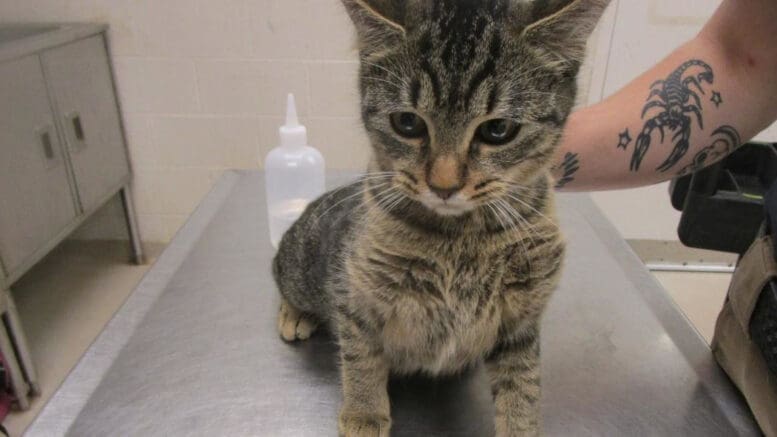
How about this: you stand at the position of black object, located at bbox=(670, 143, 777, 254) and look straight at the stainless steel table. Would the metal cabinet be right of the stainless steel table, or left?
right

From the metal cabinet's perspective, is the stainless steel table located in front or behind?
in front

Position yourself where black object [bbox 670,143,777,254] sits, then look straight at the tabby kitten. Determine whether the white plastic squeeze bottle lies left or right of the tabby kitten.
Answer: right

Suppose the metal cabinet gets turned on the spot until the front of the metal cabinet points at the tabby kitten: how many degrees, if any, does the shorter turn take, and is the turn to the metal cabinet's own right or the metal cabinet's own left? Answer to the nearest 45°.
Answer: approximately 45° to the metal cabinet's own right

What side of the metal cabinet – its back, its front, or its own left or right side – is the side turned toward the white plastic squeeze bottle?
front

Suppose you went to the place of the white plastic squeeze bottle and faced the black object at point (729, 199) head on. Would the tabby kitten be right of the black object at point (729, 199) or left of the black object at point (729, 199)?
right

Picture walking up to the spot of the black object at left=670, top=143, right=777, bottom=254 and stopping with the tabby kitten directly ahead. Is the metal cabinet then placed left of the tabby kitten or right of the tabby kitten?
right

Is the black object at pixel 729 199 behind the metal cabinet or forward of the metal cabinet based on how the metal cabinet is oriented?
forward
